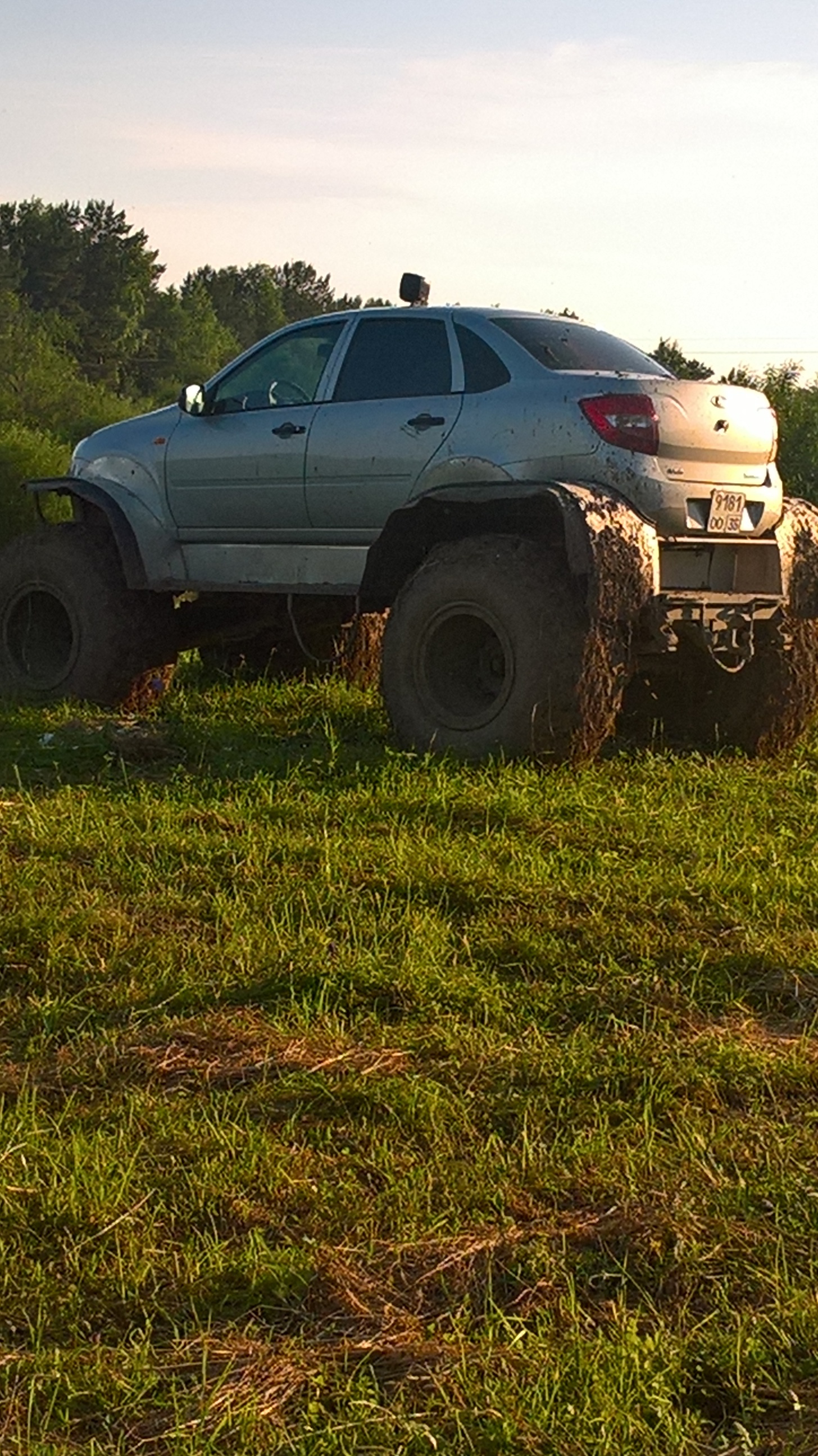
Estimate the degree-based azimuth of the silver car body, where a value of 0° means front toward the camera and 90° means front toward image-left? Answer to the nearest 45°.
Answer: approximately 135°

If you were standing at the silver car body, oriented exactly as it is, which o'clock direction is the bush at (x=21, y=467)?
The bush is roughly at 1 o'clock from the silver car body.
